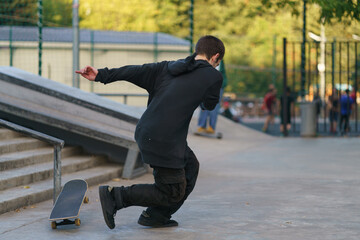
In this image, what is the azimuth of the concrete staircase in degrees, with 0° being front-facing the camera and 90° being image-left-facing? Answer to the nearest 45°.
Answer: approximately 315°

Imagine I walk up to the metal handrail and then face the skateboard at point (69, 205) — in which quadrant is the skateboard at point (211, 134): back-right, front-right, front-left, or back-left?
back-left

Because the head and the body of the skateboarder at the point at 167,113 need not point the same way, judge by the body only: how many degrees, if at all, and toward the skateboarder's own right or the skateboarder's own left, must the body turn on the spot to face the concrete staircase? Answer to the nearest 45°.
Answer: approximately 90° to the skateboarder's own left

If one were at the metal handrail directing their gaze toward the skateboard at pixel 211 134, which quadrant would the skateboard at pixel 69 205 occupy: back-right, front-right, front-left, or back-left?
back-right

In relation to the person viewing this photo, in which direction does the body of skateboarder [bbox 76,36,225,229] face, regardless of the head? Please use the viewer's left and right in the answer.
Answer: facing away from the viewer and to the right of the viewer

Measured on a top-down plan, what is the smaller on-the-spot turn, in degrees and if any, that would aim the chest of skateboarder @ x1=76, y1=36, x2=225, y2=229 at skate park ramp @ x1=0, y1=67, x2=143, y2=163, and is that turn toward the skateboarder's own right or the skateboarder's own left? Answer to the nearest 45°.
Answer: approximately 45° to the skateboarder's own left
